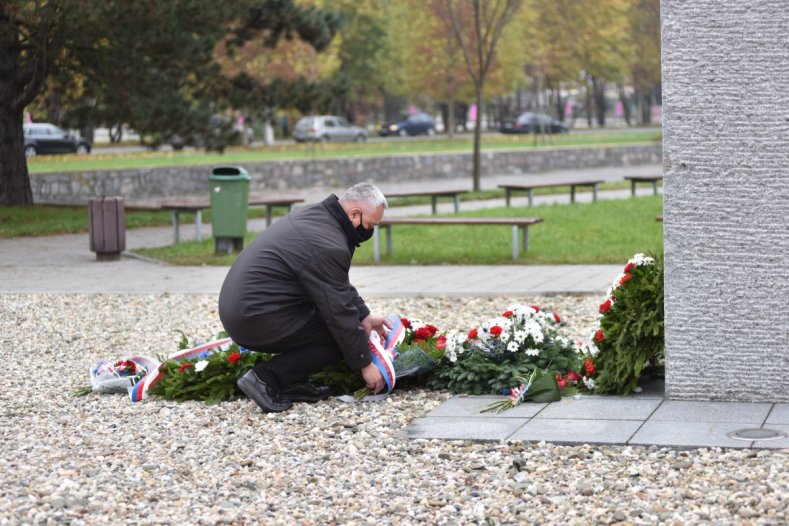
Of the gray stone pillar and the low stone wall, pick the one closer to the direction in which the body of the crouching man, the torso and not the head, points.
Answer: the gray stone pillar

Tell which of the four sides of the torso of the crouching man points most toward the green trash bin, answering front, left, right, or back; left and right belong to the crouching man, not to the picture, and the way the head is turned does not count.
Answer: left

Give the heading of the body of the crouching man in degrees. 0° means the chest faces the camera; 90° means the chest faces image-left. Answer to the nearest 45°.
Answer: approximately 270°

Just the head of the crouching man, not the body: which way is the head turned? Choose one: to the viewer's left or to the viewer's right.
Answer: to the viewer's right

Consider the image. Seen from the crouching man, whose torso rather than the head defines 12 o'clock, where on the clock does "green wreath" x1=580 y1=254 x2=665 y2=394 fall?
The green wreath is roughly at 12 o'clock from the crouching man.

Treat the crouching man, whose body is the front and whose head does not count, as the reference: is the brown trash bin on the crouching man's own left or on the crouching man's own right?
on the crouching man's own left
